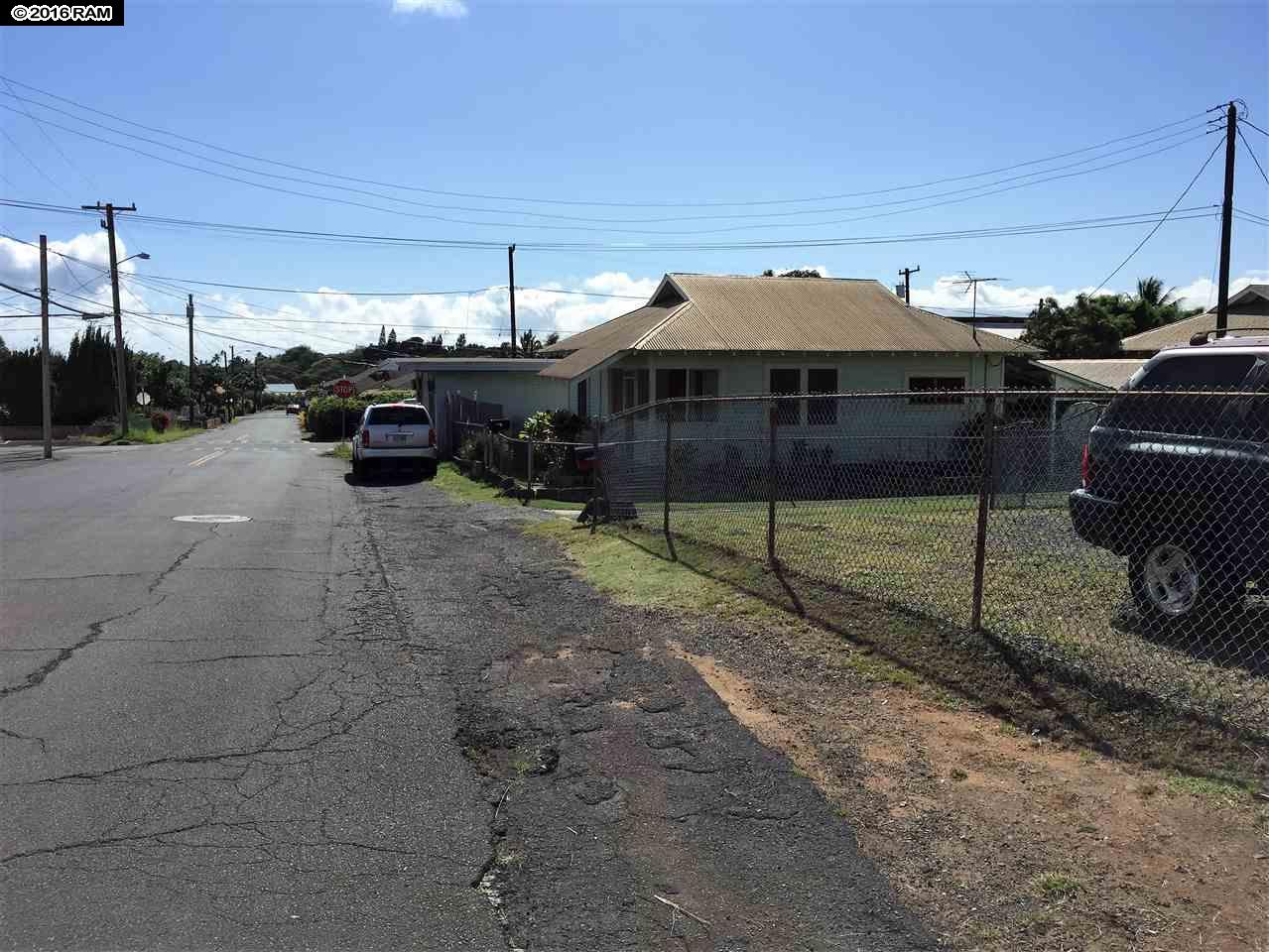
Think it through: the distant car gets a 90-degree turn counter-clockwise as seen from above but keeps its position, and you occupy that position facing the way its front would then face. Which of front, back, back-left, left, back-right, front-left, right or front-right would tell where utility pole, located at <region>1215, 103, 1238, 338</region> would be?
back

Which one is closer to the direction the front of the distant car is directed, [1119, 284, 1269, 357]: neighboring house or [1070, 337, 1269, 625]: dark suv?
the neighboring house

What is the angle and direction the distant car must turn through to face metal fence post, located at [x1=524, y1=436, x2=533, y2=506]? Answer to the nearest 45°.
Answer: approximately 180°

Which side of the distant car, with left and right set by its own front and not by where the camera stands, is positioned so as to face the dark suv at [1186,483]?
back

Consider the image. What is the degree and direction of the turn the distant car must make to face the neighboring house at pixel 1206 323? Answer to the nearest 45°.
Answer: approximately 90° to its right

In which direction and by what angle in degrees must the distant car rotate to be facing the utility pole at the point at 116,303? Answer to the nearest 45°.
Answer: approximately 45° to its left

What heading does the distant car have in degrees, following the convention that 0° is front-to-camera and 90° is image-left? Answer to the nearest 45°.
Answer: approximately 180°

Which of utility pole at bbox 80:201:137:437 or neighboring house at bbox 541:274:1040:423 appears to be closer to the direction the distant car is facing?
the utility pole

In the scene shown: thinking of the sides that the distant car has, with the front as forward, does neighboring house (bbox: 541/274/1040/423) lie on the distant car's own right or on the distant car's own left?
on the distant car's own right

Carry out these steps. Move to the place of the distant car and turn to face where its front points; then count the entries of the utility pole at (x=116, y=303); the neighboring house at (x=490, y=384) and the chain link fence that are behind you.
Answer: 1
